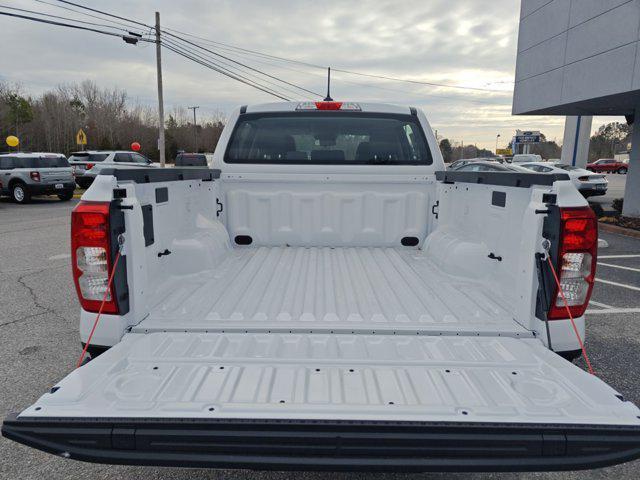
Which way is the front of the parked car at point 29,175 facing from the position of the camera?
facing away from the viewer and to the left of the viewer

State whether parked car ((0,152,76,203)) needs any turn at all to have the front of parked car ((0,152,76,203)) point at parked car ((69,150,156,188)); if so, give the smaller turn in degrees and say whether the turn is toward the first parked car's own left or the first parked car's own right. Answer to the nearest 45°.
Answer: approximately 90° to the first parked car's own right

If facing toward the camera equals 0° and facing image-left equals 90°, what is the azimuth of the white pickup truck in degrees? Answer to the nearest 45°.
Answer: approximately 180°

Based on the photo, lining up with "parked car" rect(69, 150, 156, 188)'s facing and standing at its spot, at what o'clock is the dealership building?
The dealership building is roughly at 3 o'clock from the parked car.

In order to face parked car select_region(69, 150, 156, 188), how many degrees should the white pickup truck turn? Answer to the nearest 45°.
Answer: approximately 45° to its left

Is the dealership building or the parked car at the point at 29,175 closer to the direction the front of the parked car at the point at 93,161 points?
the dealership building

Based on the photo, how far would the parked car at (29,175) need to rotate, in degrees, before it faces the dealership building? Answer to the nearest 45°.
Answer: approximately 180°

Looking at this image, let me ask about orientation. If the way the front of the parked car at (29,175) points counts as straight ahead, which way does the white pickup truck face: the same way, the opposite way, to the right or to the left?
to the right

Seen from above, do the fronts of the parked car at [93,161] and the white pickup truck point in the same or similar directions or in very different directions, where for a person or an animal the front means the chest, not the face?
same or similar directions

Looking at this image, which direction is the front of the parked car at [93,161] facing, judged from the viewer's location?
facing away from the viewer and to the right of the viewer
